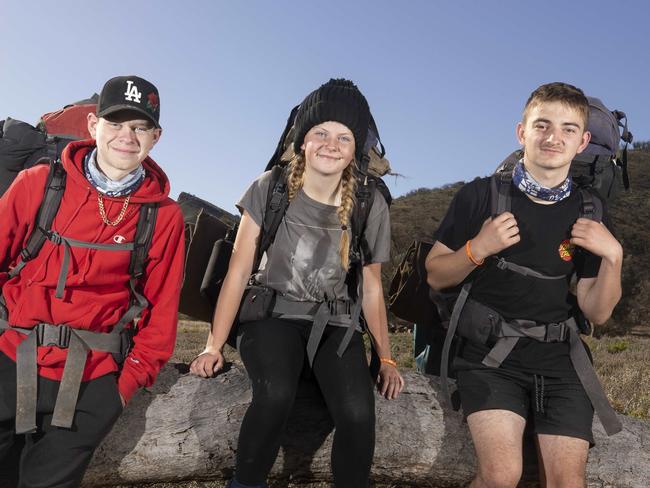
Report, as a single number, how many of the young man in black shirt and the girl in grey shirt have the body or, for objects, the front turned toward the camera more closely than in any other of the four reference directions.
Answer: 2

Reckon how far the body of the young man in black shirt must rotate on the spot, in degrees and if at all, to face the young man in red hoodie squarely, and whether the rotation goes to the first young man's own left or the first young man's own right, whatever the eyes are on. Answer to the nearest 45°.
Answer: approximately 45° to the first young man's own right

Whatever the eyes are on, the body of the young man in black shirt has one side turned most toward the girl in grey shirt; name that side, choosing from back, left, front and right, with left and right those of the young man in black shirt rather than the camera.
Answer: right

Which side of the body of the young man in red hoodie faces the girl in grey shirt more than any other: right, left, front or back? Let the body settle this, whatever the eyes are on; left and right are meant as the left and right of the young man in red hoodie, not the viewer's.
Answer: left

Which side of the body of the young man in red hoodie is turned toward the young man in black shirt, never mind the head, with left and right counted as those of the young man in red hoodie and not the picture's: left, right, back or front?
left

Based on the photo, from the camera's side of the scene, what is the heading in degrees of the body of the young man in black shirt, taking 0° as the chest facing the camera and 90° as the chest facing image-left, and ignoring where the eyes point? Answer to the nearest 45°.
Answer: approximately 0°
